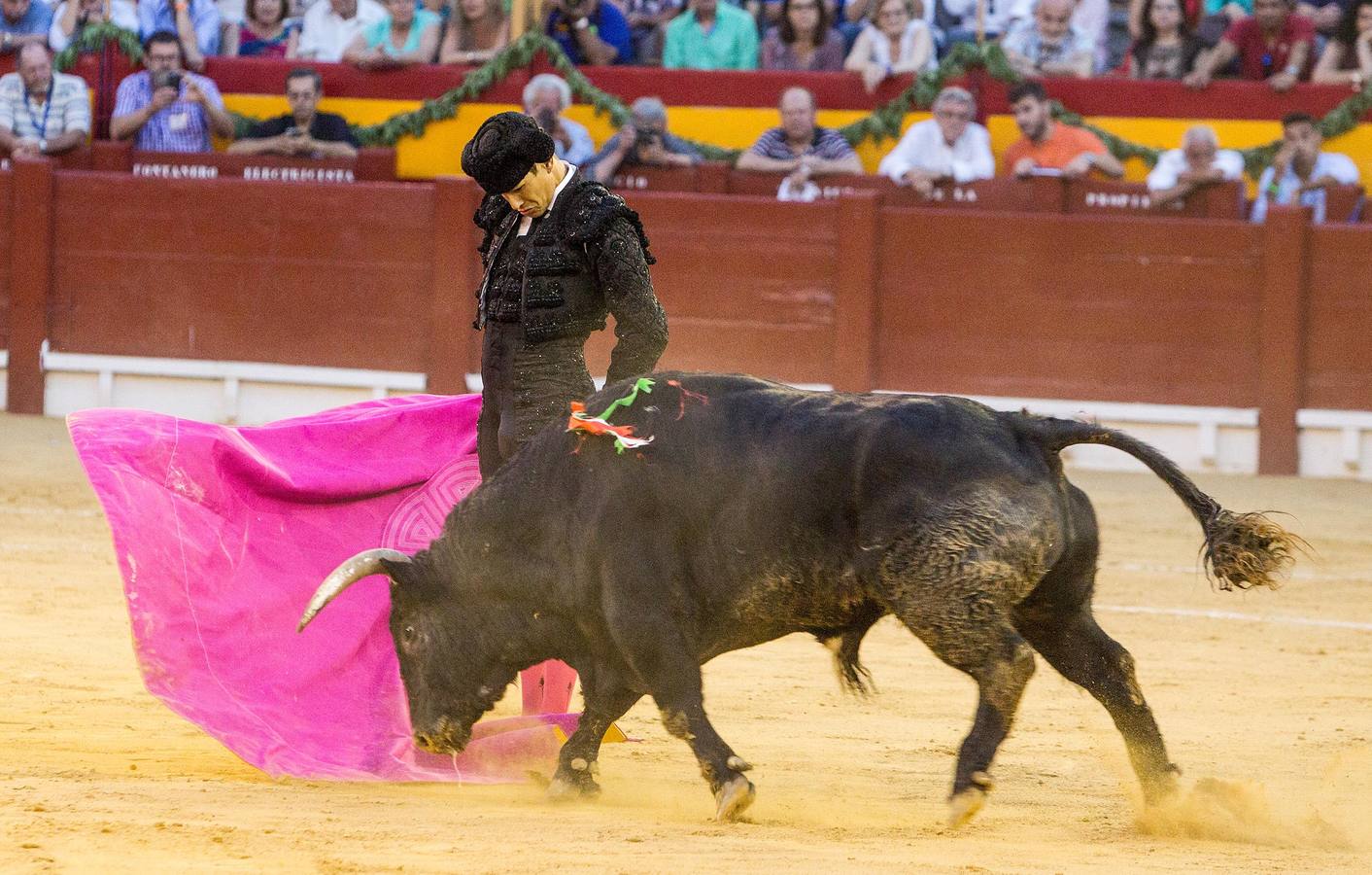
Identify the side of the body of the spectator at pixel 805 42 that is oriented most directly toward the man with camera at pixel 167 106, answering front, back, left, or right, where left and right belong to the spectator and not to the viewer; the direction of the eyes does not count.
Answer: right

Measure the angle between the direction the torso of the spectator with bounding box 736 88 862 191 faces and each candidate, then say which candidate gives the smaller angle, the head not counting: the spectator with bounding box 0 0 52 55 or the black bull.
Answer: the black bull

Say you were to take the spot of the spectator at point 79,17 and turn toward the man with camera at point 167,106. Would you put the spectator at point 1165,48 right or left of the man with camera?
left

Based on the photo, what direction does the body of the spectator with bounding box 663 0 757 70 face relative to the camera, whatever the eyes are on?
toward the camera

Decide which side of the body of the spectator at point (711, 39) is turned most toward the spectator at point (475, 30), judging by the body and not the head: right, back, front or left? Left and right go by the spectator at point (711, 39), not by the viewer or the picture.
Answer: right

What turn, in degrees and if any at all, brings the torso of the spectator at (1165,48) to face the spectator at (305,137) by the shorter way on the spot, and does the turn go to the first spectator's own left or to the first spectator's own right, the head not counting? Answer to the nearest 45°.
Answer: approximately 90° to the first spectator's own right

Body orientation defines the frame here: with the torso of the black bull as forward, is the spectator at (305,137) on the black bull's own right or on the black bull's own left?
on the black bull's own right

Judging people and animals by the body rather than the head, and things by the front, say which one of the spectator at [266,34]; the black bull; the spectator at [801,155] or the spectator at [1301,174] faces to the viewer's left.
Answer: the black bull

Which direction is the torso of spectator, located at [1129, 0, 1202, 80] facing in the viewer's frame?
toward the camera

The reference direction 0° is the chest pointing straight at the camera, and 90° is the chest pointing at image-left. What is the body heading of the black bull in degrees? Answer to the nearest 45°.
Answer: approximately 90°

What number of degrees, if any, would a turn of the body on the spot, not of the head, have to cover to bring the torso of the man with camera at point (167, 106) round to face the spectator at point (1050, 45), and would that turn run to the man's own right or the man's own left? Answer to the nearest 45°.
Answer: approximately 90° to the man's own left

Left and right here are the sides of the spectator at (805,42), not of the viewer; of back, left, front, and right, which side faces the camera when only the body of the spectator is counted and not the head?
front

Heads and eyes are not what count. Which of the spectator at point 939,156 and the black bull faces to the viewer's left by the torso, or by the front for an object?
the black bull
